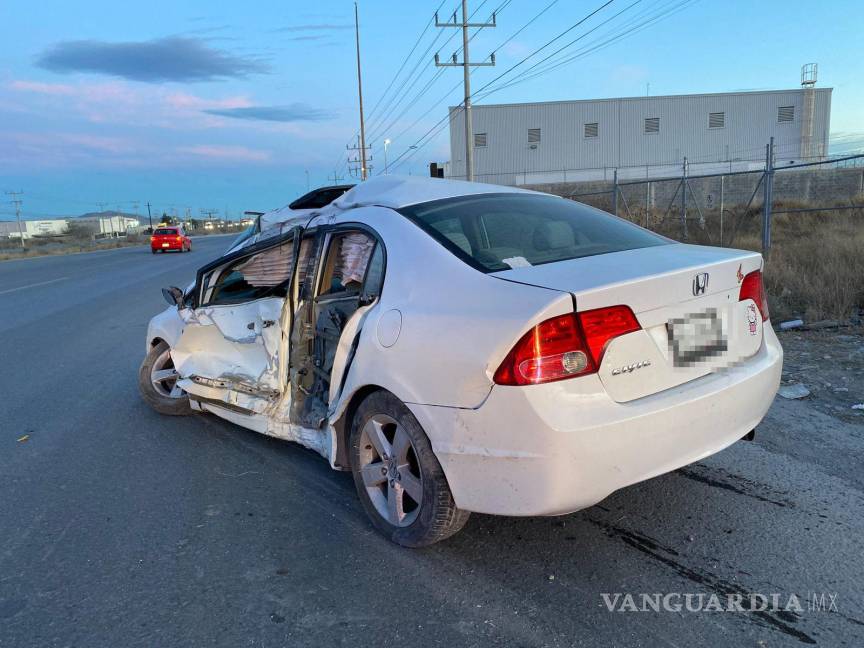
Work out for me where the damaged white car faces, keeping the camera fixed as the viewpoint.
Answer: facing away from the viewer and to the left of the viewer

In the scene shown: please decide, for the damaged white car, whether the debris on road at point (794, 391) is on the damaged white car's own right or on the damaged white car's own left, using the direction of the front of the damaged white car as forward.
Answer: on the damaged white car's own right

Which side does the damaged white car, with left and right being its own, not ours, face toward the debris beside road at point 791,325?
right

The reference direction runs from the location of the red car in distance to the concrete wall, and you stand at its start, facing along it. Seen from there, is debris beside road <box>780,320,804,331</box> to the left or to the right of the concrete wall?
right

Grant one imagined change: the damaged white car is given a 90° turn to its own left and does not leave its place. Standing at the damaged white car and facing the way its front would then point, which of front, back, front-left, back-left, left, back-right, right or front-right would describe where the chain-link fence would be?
back

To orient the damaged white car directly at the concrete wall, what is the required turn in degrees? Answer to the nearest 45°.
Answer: approximately 90° to its right

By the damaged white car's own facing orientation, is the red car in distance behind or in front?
in front

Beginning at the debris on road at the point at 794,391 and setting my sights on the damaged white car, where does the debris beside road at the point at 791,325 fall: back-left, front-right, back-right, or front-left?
back-right
